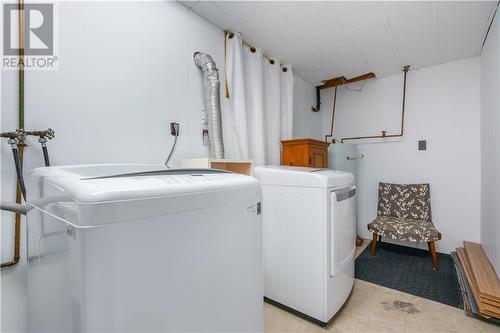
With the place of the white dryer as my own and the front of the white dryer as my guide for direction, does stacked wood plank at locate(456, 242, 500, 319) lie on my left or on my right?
on my left

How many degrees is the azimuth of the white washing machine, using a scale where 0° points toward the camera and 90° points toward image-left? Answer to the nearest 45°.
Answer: approximately 315°

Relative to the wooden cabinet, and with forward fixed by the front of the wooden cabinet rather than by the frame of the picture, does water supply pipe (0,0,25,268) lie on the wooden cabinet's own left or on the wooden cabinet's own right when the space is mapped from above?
on the wooden cabinet's own right

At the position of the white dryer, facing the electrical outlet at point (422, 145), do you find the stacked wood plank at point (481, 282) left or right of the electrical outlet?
right

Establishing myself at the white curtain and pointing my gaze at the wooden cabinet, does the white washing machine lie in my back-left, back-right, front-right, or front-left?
back-right

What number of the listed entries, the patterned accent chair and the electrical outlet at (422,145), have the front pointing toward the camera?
2

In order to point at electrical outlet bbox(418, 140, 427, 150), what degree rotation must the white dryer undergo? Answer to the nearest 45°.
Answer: approximately 90° to its left

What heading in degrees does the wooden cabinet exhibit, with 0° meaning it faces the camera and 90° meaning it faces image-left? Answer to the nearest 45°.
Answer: approximately 315°

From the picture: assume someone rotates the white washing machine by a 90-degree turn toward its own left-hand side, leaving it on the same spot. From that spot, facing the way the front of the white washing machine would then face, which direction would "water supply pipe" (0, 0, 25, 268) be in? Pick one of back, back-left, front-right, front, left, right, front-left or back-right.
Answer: left

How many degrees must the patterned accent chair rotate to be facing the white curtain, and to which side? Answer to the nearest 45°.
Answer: approximately 45° to its right

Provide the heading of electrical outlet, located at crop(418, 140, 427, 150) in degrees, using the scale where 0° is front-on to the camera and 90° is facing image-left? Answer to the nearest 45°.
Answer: approximately 0°
